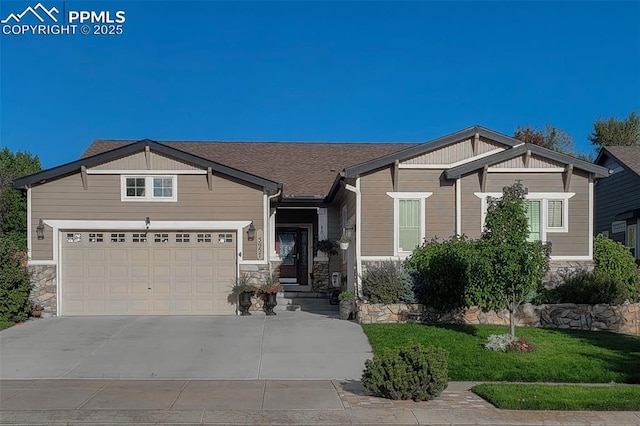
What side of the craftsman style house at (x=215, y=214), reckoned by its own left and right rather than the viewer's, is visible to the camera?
front

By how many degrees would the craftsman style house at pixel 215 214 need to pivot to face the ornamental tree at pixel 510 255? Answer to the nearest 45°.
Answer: approximately 45° to its left

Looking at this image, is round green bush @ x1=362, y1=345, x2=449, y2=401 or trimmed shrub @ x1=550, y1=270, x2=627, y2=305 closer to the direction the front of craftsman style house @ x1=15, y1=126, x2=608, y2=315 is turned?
the round green bush

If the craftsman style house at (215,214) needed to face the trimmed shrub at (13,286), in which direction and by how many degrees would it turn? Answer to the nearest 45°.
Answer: approximately 90° to its right

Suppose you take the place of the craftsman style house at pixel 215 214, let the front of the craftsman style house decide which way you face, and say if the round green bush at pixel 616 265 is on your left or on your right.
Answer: on your left
